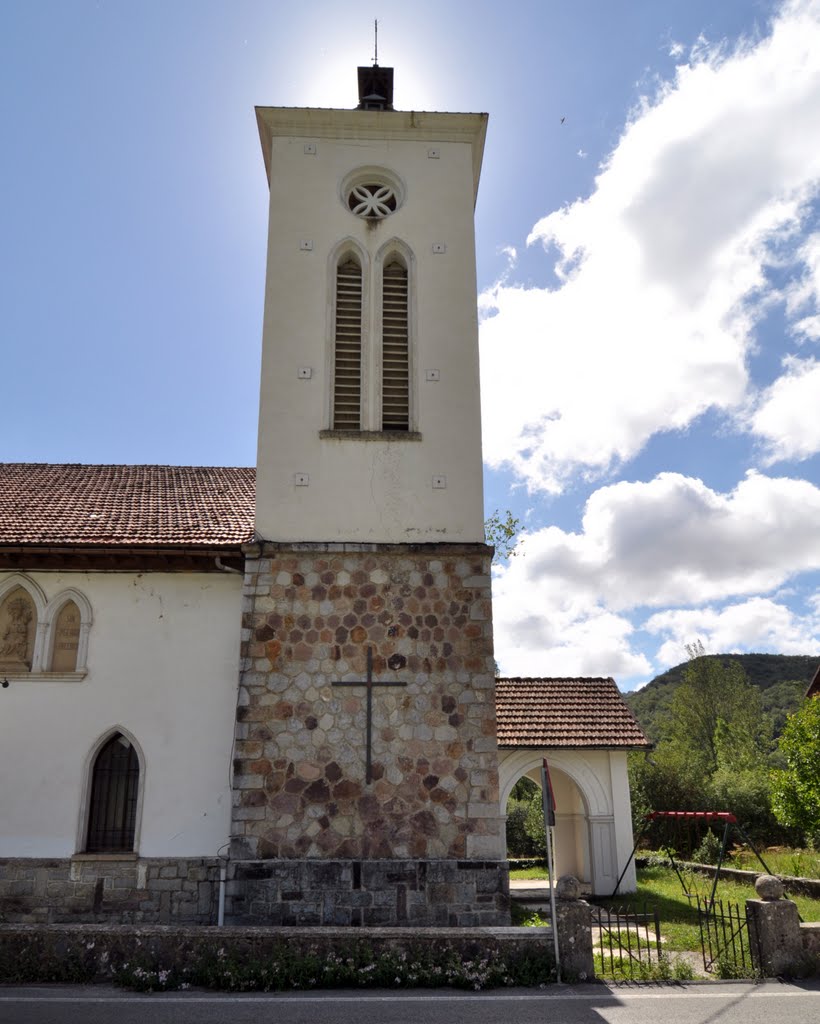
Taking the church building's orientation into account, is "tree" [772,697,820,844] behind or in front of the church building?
in front

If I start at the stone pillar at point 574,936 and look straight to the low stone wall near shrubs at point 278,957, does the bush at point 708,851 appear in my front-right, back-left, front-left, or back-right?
back-right

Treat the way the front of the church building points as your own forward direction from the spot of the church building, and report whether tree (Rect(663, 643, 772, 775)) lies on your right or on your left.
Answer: on your left
